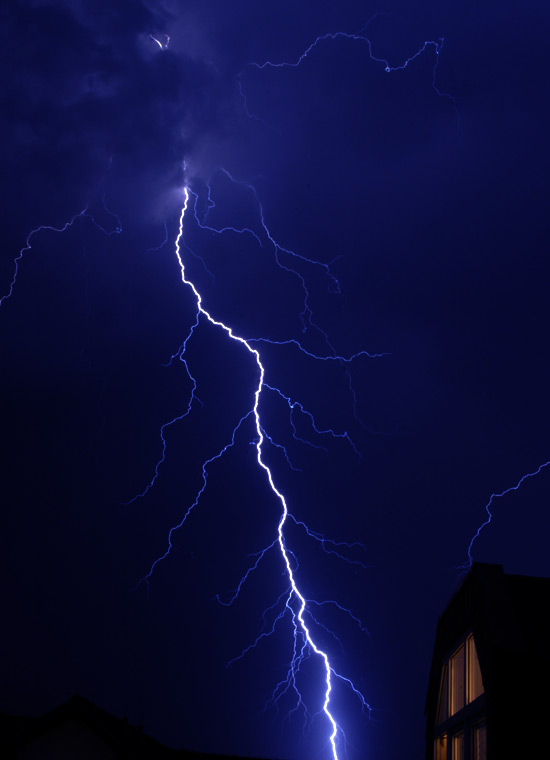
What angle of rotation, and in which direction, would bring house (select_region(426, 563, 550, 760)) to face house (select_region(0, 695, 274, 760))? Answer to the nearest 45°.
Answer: approximately 90° to its right

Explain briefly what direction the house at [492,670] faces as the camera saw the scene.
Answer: facing the viewer and to the left of the viewer
